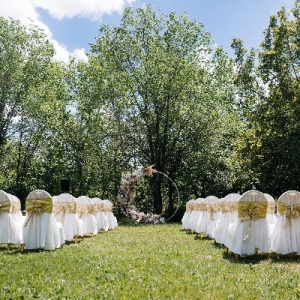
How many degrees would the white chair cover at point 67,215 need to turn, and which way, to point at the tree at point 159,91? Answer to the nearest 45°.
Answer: approximately 45° to its left

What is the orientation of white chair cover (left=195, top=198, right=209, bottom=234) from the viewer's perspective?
away from the camera

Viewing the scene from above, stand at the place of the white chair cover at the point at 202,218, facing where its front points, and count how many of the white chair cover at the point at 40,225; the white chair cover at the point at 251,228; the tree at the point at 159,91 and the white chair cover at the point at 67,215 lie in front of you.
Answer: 1

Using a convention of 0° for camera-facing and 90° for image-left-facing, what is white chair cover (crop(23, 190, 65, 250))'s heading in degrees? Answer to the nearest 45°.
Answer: approximately 225°

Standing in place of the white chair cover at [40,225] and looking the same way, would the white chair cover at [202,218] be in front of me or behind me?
in front

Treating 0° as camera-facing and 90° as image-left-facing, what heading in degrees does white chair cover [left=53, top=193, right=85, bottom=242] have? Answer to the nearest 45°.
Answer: approximately 225°

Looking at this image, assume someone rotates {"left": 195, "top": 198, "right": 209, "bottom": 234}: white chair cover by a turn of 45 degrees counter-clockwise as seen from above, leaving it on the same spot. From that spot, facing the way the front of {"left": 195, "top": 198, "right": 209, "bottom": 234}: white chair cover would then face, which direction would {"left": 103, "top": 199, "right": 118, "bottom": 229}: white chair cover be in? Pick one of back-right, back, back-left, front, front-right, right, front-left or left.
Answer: front

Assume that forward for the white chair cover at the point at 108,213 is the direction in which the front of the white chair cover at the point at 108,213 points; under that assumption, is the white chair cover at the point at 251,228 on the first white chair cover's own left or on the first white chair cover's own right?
on the first white chair cover's own right

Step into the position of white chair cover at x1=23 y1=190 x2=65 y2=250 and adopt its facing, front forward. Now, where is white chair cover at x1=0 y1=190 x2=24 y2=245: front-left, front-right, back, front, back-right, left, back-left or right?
left

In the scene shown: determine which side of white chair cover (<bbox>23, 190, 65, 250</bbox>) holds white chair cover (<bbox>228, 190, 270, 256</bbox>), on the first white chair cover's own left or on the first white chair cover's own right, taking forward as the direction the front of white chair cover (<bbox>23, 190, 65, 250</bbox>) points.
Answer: on the first white chair cover's own right

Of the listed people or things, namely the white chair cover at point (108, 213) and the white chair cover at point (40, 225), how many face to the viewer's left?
0

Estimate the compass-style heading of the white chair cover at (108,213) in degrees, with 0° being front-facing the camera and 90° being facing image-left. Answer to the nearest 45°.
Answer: approximately 225°
